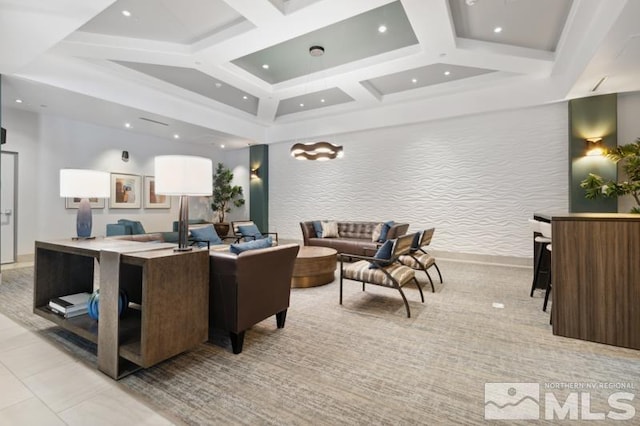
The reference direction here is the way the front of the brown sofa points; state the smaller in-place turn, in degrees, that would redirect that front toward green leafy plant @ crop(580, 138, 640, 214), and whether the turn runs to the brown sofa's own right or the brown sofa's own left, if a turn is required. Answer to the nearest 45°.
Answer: approximately 135° to the brown sofa's own left

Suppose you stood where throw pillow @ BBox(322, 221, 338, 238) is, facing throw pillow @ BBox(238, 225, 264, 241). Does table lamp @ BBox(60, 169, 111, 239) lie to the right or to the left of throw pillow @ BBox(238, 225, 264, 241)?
left

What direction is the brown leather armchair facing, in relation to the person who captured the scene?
facing away from the viewer and to the right of the viewer

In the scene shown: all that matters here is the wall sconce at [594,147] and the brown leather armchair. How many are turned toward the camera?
1

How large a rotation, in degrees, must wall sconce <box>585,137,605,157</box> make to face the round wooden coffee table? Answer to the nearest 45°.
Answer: approximately 45° to its right

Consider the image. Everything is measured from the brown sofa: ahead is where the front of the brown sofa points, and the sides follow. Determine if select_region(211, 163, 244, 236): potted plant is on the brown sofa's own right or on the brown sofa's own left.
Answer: on the brown sofa's own right

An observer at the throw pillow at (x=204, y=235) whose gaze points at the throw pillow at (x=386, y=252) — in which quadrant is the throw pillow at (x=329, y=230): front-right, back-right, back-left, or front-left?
front-left

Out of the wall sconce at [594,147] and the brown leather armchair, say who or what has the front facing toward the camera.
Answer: the wall sconce

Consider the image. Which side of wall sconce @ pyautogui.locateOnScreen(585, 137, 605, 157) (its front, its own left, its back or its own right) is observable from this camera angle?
front

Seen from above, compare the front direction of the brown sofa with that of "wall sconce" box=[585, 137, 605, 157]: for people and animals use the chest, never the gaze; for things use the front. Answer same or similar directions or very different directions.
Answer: same or similar directions

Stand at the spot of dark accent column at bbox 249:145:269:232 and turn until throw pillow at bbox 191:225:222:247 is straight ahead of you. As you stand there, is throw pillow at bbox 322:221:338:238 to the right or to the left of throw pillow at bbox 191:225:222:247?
left

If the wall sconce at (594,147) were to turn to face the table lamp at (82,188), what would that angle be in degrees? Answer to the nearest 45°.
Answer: approximately 45° to its right

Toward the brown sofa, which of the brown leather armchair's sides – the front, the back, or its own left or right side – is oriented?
front
